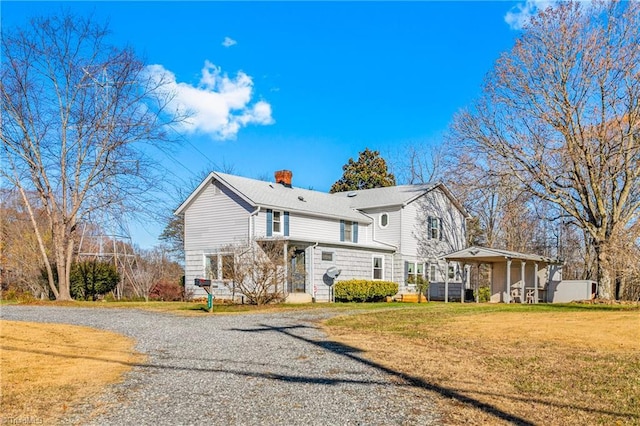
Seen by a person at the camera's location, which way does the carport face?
facing the viewer and to the left of the viewer

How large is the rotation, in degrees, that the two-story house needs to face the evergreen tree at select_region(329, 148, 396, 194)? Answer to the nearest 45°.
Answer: approximately 135° to its left

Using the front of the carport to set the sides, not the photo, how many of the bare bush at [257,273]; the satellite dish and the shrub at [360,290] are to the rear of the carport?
0

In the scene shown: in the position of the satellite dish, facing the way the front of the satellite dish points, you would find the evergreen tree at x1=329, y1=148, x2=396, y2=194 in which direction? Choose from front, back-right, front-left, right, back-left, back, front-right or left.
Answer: back-left

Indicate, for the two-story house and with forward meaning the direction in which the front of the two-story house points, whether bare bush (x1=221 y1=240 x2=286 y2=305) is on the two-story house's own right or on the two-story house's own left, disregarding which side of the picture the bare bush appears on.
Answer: on the two-story house's own right

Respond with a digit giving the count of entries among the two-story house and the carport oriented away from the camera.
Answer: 0

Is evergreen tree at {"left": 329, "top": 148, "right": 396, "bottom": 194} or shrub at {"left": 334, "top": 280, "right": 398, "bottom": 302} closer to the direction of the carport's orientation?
the shrub

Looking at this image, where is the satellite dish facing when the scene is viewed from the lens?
facing the viewer and to the right of the viewer

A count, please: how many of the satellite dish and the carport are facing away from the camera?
0
